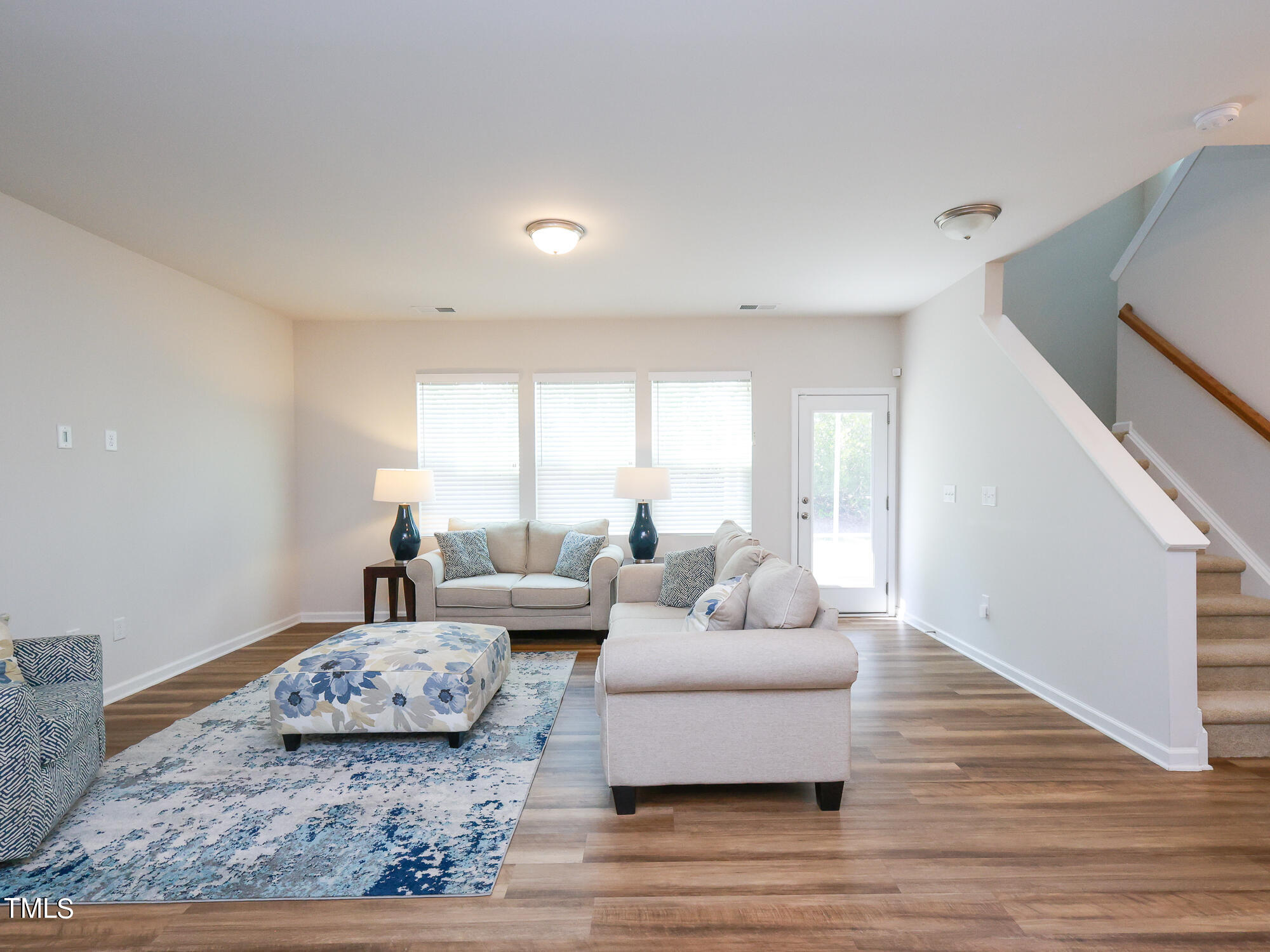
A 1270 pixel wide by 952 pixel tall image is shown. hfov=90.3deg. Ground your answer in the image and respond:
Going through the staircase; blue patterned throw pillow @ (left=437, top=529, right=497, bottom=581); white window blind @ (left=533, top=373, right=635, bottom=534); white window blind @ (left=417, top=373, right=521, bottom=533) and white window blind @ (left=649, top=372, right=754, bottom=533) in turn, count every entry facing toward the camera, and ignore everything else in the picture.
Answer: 5

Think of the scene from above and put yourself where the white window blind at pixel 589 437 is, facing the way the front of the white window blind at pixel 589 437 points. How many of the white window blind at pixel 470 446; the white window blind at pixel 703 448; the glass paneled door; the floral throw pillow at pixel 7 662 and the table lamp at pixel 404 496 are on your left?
2

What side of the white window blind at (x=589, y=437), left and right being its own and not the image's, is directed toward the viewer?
front

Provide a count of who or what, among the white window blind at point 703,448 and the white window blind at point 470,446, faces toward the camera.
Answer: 2

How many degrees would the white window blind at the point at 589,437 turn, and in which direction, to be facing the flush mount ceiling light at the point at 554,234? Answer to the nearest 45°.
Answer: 0° — it already faces it

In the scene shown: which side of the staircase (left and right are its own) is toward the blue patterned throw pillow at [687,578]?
right

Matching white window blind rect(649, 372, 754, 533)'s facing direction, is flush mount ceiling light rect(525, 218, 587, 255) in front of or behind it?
in front

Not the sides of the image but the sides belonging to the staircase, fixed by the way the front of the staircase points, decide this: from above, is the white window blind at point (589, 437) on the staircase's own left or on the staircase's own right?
on the staircase's own right

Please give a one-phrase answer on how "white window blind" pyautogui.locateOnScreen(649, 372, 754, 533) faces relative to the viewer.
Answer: facing the viewer

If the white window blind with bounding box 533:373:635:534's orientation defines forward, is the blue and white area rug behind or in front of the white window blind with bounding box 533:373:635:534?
in front

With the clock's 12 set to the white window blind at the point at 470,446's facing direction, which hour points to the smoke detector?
The smoke detector is roughly at 11 o'clock from the white window blind.

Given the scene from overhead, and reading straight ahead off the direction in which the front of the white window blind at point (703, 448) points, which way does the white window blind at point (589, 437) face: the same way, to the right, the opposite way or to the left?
the same way

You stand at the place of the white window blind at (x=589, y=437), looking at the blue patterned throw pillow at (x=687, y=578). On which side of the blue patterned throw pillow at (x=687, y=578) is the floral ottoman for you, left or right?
right

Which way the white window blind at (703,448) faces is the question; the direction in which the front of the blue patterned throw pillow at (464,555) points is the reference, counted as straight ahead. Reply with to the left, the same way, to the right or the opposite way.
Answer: the same way

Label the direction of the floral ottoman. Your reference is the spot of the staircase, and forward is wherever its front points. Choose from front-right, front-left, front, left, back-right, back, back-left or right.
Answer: front-right

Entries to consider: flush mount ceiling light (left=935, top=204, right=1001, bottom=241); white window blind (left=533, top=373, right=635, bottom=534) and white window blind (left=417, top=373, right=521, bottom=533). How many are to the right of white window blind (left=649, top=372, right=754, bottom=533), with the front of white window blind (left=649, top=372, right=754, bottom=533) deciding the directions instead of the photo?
2

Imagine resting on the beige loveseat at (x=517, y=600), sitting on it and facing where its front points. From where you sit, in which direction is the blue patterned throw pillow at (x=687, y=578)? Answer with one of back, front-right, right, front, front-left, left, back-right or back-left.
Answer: front-left
